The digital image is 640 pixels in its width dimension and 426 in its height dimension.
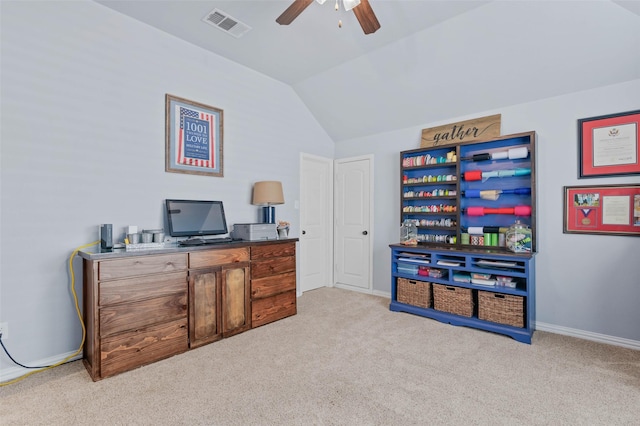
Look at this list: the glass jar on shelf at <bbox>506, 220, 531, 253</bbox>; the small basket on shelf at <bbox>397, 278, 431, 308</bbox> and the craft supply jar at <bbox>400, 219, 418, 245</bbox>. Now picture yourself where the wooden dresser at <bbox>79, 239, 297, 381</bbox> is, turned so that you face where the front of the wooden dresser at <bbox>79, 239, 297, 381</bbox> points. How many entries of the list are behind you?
0

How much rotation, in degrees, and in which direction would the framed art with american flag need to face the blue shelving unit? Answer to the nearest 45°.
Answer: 0° — it already faces it

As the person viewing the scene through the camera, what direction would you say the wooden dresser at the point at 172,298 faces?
facing the viewer and to the right of the viewer

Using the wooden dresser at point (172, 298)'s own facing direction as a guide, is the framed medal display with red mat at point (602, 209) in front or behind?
in front

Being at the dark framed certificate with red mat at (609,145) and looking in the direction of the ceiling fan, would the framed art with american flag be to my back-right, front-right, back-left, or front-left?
front-right

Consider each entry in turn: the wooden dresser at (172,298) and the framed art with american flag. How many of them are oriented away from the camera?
0

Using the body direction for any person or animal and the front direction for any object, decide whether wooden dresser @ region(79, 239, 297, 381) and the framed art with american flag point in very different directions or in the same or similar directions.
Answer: same or similar directions

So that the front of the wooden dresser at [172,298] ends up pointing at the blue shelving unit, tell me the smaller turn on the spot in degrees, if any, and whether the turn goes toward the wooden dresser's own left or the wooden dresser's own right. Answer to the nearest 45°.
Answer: approximately 45° to the wooden dresser's own left

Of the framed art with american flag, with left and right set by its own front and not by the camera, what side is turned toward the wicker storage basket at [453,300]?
front
